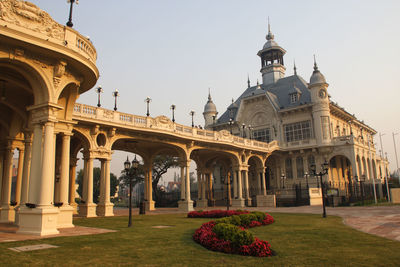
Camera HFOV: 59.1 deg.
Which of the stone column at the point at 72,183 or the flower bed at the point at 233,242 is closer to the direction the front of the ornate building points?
the stone column

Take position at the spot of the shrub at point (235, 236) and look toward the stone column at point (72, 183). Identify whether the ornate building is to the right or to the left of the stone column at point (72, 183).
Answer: right

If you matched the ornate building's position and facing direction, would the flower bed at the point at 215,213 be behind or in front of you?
in front

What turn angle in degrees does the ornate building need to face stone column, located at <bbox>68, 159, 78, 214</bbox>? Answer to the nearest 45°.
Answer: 0° — it already faces it

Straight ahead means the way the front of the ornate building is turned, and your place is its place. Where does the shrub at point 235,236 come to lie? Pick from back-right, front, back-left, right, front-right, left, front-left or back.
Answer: front-left

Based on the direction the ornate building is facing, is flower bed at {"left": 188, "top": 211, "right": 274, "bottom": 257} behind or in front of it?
in front

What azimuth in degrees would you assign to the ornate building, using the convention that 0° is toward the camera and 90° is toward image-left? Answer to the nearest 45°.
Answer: approximately 45°
